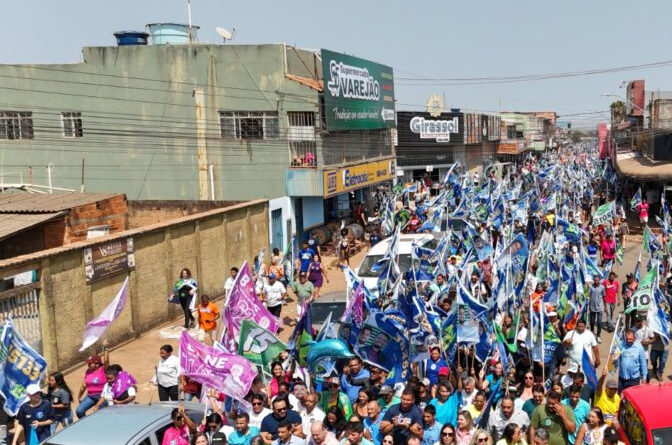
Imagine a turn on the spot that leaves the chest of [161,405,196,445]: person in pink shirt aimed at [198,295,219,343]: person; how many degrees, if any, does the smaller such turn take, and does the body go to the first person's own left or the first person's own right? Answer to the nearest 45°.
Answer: approximately 180°

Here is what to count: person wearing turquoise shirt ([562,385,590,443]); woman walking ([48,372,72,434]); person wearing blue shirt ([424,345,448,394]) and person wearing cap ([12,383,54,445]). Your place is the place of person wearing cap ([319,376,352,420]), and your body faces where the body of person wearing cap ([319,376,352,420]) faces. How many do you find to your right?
2

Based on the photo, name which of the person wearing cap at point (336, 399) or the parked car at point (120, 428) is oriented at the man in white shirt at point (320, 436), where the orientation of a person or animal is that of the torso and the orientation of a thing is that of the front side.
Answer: the person wearing cap

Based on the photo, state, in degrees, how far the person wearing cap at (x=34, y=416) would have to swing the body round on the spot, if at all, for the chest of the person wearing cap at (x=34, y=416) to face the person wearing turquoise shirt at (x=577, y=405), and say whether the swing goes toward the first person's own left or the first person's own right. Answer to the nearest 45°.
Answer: approximately 45° to the first person's own left

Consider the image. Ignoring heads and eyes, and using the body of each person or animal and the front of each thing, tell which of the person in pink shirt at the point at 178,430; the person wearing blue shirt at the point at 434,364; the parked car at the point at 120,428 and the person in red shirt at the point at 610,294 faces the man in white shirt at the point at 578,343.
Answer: the person in red shirt at the point at 610,294

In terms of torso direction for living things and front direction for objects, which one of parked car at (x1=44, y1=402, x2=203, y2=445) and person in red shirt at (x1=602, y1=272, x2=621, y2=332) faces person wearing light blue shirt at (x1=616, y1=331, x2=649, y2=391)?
the person in red shirt

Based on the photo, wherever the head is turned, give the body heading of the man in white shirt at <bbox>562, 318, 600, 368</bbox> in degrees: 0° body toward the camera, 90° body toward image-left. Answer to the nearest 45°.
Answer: approximately 0°

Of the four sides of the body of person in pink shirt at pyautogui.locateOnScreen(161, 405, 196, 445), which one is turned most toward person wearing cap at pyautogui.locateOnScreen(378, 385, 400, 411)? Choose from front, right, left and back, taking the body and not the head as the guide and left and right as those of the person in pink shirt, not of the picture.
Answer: left

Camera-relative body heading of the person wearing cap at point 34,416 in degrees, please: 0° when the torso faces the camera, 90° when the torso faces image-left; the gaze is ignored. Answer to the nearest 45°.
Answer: approximately 0°

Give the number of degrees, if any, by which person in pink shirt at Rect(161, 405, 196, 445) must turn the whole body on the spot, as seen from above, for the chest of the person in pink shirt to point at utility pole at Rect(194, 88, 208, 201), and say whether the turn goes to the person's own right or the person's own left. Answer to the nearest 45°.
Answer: approximately 180°

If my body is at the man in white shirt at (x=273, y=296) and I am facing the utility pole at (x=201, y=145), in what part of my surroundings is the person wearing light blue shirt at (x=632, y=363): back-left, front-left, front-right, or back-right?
back-right
